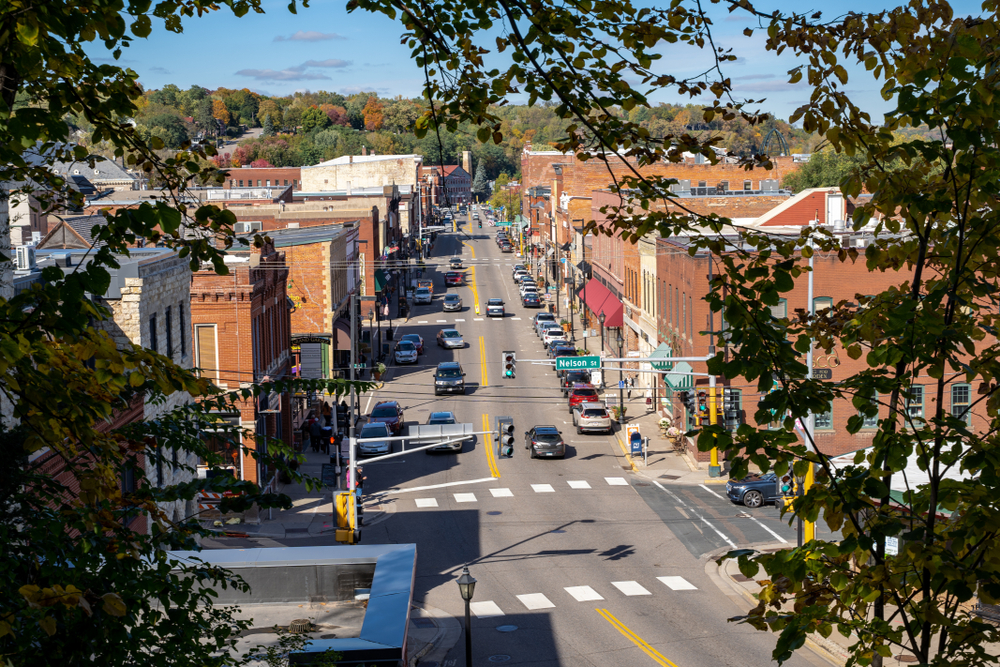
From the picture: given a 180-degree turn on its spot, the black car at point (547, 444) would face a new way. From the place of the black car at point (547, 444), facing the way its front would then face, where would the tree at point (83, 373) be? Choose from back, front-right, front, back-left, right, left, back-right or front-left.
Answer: front

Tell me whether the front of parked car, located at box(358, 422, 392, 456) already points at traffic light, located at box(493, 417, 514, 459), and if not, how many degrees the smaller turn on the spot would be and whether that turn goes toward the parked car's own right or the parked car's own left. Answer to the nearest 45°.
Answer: approximately 45° to the parked car's own left

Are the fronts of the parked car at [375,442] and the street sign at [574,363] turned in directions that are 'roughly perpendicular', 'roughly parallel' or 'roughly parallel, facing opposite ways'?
roughly parallel

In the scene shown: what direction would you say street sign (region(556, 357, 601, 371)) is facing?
toward the camera

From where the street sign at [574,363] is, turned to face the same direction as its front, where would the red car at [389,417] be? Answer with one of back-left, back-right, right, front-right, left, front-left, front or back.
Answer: back-right

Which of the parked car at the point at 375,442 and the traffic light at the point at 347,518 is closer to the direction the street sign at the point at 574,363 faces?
the traffic light

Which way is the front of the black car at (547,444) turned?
away from the camera

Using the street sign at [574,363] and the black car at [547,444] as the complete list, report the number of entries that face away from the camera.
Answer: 1

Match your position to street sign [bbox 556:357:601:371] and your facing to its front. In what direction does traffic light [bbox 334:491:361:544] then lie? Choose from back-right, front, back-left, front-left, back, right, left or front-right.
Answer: front-right

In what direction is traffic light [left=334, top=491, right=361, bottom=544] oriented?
away from the camera

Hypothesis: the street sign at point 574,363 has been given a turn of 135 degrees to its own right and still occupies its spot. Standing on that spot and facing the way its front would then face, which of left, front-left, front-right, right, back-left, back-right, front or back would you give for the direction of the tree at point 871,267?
back-left

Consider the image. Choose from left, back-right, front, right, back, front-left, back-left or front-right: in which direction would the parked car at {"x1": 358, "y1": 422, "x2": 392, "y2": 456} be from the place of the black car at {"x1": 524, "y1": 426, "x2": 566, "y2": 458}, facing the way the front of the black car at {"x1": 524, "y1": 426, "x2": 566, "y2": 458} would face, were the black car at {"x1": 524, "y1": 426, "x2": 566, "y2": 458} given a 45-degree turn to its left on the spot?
front-left
